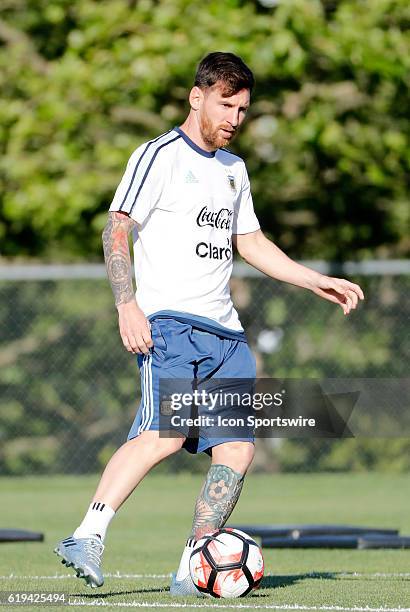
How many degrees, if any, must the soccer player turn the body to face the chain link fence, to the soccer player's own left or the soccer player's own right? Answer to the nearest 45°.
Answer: approximately 135° to the soccer player's own left

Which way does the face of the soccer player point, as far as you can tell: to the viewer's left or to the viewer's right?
to the viewer's right

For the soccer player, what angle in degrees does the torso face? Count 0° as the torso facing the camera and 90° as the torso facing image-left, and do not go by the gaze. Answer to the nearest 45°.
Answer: approximately 315°
